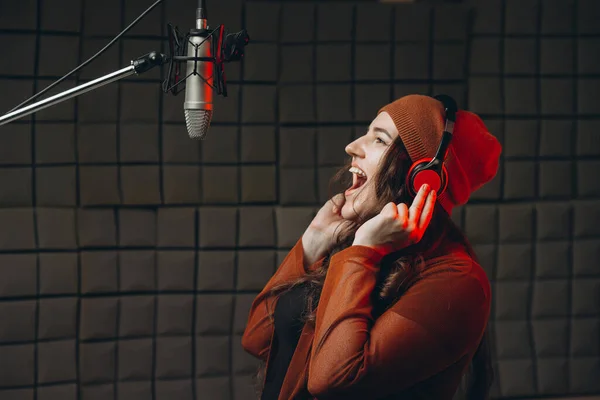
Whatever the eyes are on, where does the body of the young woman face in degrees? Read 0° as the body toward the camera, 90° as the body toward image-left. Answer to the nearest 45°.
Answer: approximately 90°

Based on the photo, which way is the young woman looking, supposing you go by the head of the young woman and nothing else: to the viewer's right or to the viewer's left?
to the viewer's left
